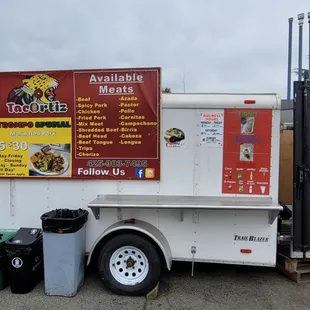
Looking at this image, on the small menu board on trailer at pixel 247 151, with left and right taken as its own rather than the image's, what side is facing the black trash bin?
right

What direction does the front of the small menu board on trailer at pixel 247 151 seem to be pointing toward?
toward the camera
